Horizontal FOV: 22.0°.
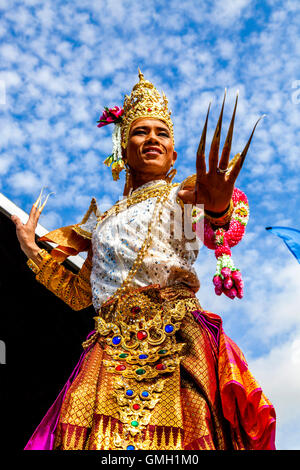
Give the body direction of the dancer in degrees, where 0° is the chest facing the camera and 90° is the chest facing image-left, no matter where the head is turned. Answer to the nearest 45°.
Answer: approximately 0°
